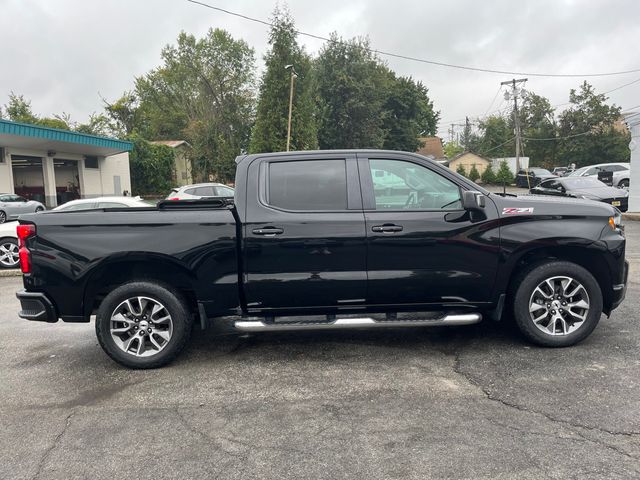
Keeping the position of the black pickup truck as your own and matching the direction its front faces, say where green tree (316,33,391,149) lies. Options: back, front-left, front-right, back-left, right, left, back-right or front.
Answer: left

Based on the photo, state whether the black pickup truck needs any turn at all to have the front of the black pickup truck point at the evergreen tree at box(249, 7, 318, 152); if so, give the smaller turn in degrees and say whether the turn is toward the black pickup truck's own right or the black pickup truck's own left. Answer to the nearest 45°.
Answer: approximately 90° to the black pickup truck's own left

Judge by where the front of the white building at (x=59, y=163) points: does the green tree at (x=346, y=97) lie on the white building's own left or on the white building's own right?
on the white building's own left

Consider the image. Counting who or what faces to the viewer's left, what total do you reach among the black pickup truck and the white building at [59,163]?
0

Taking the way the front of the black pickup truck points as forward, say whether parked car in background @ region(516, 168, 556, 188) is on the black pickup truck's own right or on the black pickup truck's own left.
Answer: on the black pickup truck's own left

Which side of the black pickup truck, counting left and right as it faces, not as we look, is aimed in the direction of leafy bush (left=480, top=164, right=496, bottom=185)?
left

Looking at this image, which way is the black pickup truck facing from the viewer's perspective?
to the viewer's right
